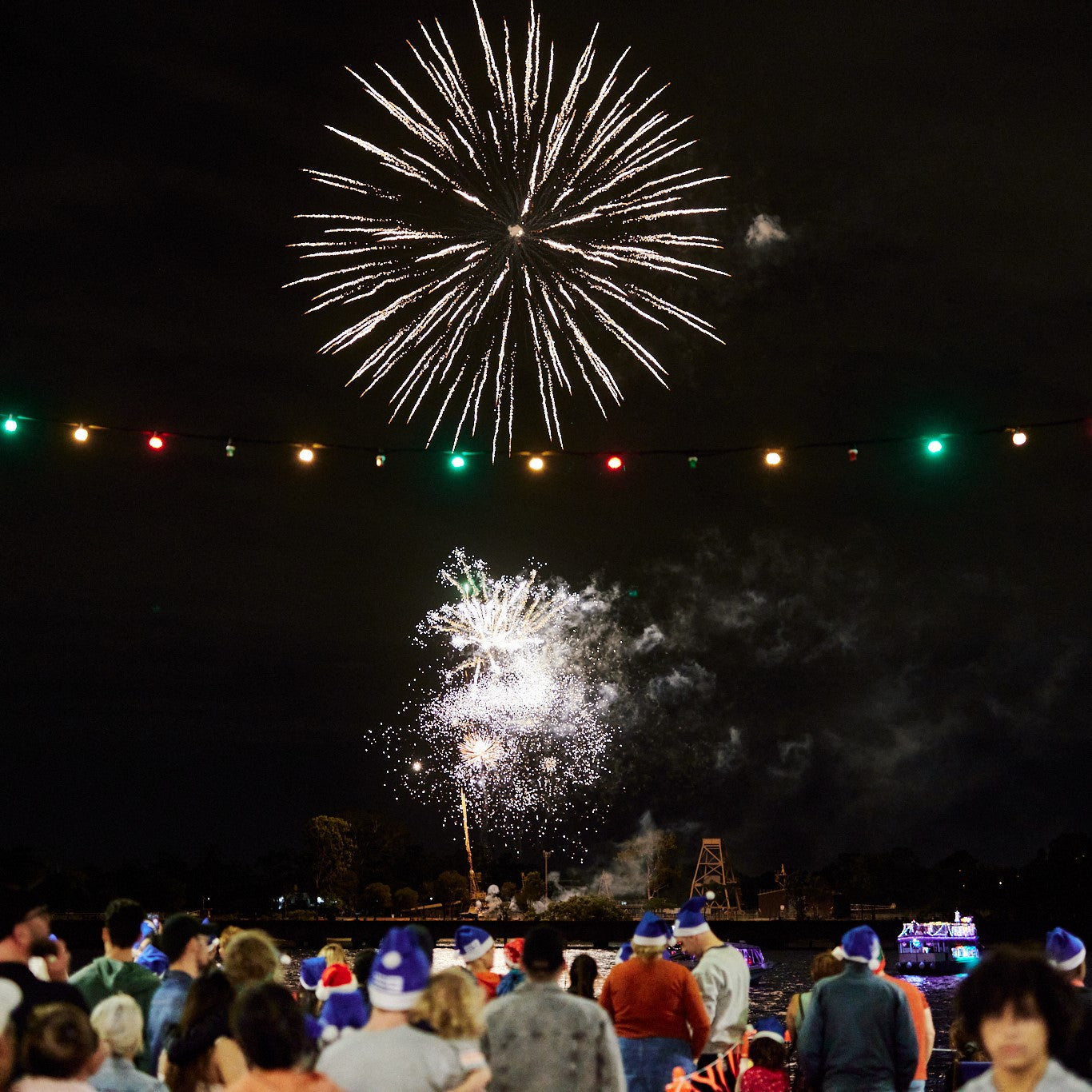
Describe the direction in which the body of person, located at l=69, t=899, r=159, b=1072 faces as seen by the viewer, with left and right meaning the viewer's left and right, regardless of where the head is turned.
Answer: facing away from the viewer

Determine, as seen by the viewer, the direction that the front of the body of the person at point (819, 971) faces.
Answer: away from the camera

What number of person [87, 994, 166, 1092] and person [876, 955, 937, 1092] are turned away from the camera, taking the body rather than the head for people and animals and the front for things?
2

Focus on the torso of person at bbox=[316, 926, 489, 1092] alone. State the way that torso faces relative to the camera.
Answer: away from the camera

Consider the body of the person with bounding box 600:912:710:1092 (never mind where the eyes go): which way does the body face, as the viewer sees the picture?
away from the camera

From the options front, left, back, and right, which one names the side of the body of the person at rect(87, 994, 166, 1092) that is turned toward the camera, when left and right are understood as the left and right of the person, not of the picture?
back

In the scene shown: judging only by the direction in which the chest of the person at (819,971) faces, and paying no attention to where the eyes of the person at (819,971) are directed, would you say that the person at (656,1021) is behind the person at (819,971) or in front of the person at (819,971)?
behind

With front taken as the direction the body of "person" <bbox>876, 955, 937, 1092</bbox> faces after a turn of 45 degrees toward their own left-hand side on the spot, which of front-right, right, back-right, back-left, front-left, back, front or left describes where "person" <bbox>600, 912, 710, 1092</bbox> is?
left

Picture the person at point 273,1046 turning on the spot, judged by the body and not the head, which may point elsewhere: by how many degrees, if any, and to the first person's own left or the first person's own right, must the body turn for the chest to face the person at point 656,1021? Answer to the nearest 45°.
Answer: approximately 45° to the first person's own right

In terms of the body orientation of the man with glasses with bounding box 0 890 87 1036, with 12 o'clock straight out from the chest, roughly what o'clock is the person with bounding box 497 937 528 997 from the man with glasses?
The person is roughly at 11 o'clock from the man with glasses.
